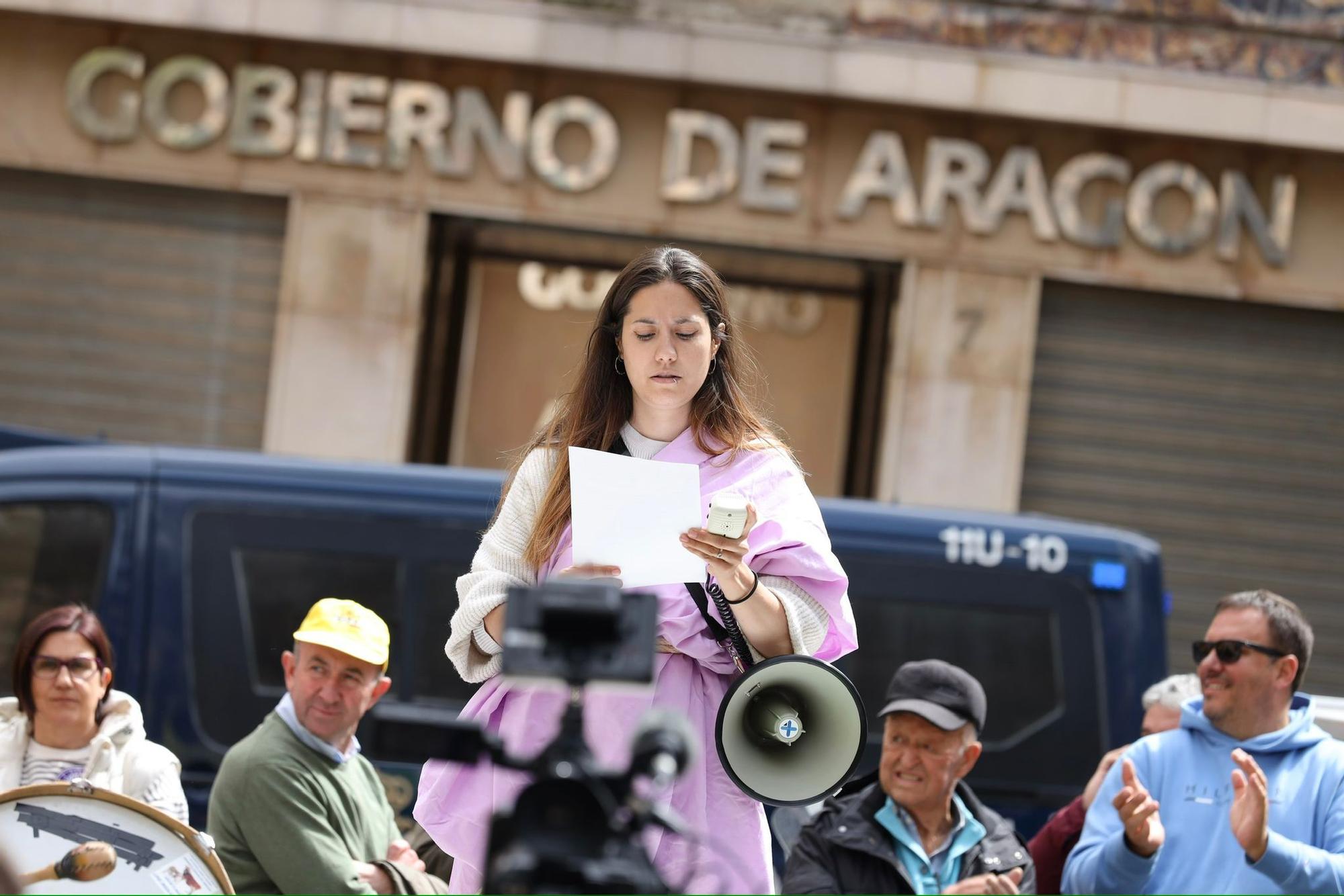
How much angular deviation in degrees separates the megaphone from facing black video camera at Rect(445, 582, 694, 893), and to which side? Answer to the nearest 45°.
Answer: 0° — it already faces it

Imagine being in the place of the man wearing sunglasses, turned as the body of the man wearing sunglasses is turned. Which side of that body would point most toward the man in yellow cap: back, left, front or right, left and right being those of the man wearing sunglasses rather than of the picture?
right

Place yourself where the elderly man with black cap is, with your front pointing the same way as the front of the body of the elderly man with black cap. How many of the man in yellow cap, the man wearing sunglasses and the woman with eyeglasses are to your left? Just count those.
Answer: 1

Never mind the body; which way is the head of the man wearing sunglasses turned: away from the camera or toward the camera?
toward the camera

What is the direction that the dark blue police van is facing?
to the viewer's left

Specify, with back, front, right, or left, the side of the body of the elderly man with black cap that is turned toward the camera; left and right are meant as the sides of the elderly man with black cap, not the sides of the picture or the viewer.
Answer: front

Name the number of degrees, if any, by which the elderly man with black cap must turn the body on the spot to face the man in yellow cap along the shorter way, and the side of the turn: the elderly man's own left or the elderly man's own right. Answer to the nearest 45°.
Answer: approximately 90° to the elderly man's own right

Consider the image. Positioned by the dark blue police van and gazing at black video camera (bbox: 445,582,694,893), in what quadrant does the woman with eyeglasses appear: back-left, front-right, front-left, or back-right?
front-right

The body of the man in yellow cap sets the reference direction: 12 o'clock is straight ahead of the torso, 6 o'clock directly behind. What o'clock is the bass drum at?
The bass drum is roughly at 2 o'clock from the man in yellow cap.

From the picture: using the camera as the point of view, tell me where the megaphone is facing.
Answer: facing the viewer

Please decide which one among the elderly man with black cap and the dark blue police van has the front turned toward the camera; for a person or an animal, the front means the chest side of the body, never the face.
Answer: the elderly man with black cap
